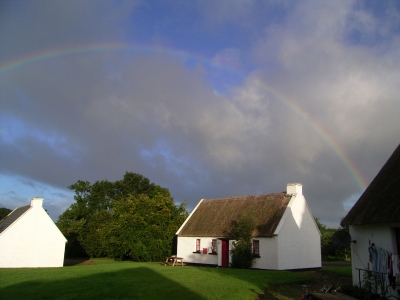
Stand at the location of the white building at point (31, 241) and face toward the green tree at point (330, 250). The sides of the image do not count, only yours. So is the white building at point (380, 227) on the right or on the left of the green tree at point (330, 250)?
right

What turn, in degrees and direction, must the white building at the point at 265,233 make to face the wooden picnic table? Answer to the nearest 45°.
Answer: approximately 45° to its right

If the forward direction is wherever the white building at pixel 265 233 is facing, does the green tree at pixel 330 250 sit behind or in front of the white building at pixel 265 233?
behind

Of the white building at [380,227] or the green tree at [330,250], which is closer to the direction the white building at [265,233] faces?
the white building

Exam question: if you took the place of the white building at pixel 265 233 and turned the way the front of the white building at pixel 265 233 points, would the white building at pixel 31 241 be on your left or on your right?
on your right

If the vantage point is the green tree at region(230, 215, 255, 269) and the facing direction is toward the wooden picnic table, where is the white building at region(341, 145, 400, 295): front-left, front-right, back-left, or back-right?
back-left

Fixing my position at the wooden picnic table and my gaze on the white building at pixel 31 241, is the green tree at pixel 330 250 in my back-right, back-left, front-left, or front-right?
back-right

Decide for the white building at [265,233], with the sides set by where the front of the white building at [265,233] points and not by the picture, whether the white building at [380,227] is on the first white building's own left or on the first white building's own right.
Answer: on the first white building's own left

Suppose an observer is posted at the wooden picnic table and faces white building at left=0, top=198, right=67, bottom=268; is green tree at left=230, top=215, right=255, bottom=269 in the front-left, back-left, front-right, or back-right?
back-left

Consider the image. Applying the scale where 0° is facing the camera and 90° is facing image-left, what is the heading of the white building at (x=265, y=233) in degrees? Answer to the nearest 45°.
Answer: approximately 45°
